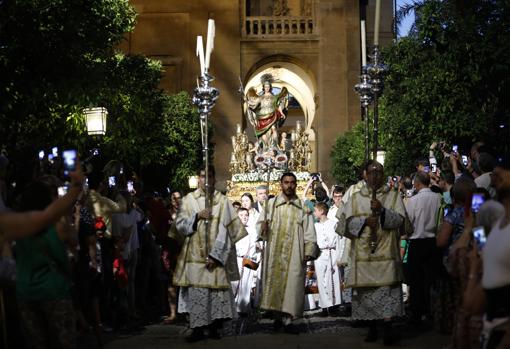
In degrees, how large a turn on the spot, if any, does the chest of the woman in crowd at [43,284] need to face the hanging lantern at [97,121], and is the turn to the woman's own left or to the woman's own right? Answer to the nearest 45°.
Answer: approximately 45° to the woman's own left

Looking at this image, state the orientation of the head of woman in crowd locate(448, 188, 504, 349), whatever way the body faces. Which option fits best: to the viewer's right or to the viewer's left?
to the viewer's left

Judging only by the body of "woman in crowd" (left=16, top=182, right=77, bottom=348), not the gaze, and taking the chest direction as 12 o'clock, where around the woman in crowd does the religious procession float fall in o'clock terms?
The religious procession float is roughly at 11 o'clock from the woman in crowd.

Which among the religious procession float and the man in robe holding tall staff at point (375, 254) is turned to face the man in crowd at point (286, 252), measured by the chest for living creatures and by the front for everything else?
the religious procession float

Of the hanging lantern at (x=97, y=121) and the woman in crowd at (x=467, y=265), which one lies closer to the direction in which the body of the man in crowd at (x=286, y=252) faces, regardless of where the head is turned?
the woman in crowd

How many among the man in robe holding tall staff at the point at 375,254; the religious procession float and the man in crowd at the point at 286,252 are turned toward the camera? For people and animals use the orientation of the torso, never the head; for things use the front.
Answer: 3

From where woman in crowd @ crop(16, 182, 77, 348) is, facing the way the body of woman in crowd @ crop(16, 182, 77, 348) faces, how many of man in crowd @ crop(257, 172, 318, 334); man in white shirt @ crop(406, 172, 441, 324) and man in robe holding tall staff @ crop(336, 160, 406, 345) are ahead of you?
3

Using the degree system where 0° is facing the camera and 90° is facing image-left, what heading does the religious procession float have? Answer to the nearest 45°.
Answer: approximately 0°

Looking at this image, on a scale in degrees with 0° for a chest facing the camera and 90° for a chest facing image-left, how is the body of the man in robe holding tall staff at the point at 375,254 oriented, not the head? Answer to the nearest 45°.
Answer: approximately 0°
